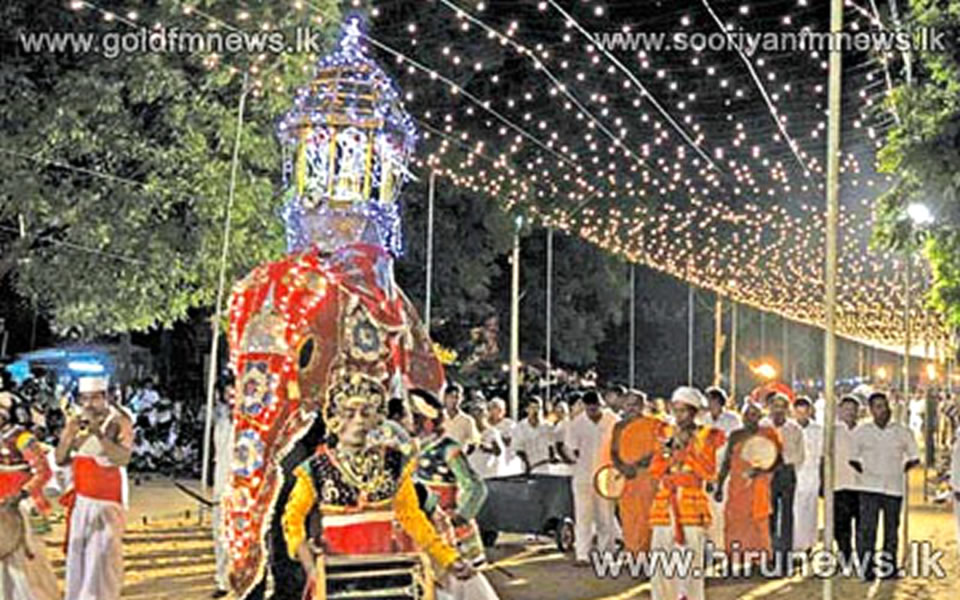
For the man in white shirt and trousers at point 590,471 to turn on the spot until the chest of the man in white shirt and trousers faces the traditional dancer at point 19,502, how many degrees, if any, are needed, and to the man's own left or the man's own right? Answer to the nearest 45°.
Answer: approximately 45° to the man's own right

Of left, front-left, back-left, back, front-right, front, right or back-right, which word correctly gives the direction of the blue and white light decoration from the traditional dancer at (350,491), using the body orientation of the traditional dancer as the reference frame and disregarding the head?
back

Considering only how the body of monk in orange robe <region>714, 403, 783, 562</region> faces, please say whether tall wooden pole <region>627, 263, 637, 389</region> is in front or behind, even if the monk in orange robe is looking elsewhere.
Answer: behind

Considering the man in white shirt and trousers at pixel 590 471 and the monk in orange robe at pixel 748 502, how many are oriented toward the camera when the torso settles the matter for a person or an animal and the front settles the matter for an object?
2

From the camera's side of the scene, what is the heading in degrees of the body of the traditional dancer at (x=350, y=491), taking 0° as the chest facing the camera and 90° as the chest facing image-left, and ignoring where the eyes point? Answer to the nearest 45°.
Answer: approximately 0°

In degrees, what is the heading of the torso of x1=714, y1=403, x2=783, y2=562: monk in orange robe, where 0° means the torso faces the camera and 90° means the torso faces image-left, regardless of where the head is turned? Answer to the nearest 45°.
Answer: approximately 0°
